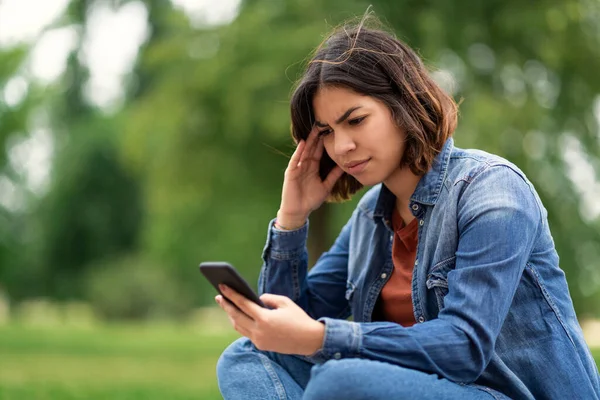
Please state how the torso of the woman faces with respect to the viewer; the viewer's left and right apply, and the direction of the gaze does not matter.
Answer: facing the viewer and to the left of the viewer

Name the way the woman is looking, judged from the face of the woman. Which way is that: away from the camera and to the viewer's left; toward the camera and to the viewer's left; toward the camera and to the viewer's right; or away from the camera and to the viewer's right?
toward the camera and to the viewer's left
